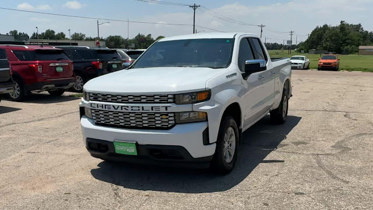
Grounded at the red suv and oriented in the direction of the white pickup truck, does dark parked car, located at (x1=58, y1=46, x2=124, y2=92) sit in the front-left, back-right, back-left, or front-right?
back-left

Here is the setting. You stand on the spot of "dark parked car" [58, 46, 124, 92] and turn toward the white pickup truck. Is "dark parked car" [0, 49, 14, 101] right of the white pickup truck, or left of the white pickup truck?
right

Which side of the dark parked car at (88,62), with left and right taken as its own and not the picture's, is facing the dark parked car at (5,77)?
left

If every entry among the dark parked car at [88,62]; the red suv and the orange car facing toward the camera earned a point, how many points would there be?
1

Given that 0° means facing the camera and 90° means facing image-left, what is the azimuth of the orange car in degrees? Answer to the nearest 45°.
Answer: approximately 0°

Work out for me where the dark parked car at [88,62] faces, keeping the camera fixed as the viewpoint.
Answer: facing away from the viewer and to the left of the viewer

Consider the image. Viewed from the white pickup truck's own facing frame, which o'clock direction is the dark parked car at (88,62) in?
The dark parked car is roughly at 4 o'clock from the white pickup truck.

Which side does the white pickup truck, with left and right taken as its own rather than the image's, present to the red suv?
right

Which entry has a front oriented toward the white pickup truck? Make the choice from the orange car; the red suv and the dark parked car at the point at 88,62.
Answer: the orange car

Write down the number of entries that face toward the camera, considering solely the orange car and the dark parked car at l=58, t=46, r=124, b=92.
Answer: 1
